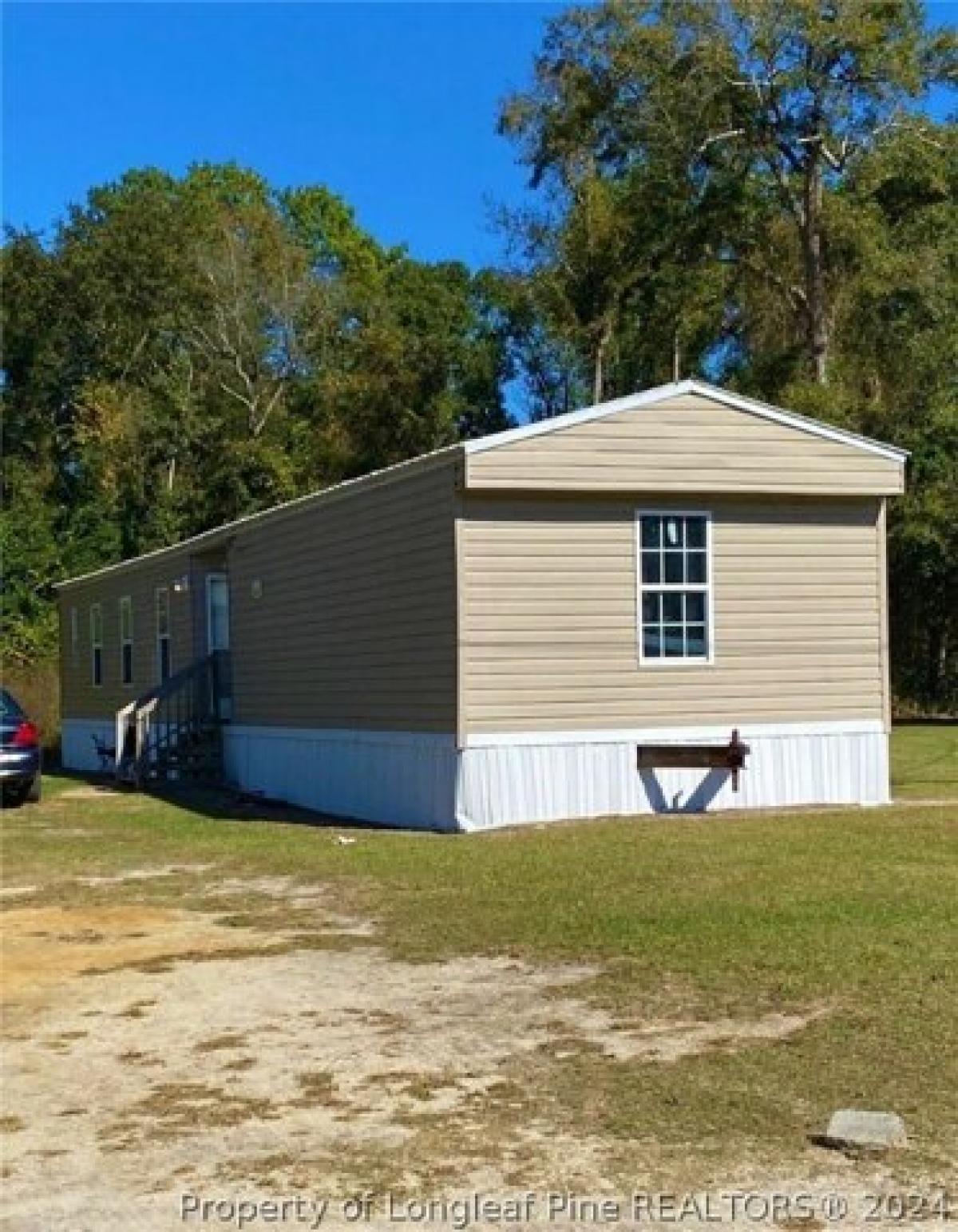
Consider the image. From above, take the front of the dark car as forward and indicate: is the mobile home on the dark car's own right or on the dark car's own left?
on the dark car's own right

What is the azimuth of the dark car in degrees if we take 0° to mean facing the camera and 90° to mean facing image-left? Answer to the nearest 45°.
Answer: approximately 180°
